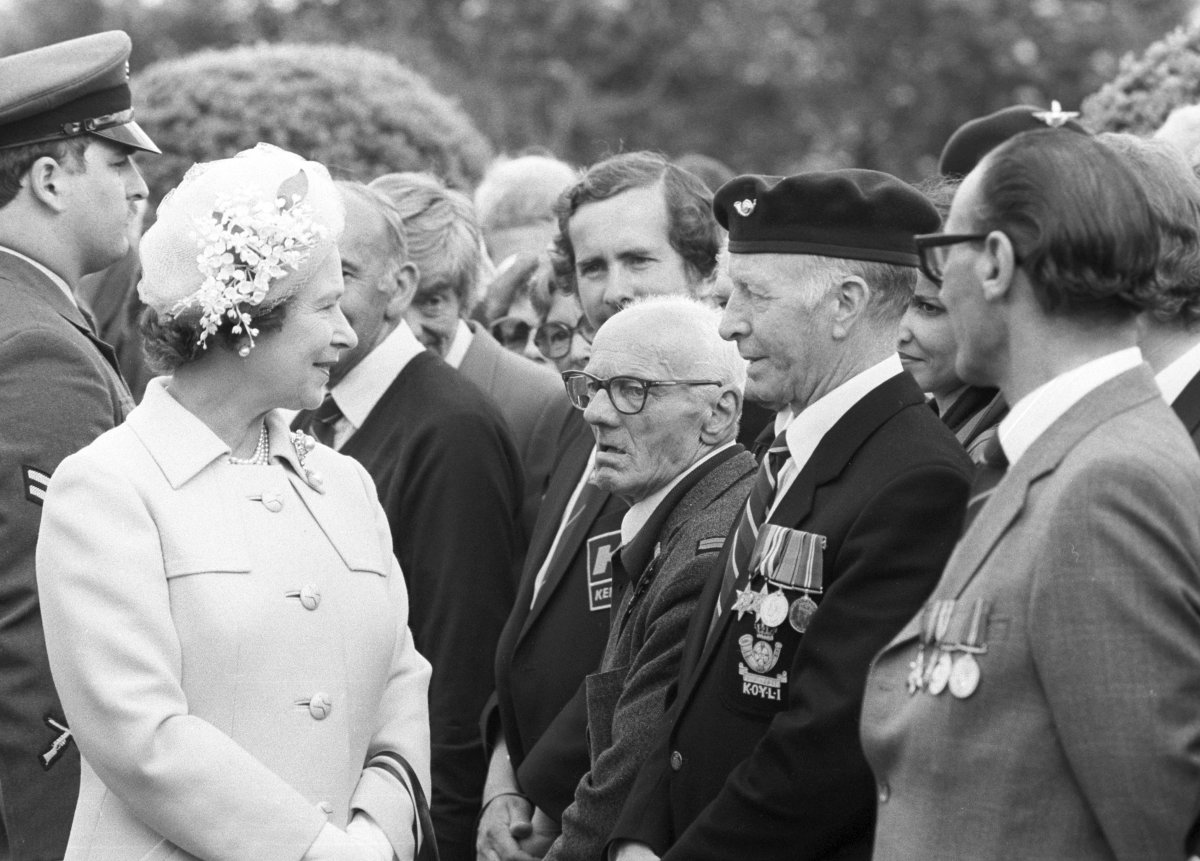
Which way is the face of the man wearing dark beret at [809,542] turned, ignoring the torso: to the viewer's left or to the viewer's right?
to the viewer's left

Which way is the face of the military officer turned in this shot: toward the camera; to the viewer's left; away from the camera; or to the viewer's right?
to the viewer's right

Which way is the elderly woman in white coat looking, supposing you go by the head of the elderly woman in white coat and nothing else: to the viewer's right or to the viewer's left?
to the viewer's right

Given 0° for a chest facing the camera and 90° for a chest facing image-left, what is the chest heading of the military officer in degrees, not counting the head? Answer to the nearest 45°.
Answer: approximately 270°

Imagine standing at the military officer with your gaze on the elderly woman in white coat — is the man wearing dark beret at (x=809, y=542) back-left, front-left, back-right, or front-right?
front-left

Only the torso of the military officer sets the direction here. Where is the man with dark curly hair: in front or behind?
in front

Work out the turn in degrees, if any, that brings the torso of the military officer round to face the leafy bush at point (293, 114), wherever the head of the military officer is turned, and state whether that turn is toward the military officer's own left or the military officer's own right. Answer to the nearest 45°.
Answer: approximately 90° to the military officer's own left

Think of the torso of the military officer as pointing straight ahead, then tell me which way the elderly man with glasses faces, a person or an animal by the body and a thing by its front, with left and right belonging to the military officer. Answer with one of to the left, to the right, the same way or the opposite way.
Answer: the opposite way

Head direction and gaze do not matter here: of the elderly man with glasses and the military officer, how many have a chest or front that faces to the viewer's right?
1

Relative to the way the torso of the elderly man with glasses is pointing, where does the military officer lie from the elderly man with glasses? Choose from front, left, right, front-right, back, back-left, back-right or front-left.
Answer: front-right

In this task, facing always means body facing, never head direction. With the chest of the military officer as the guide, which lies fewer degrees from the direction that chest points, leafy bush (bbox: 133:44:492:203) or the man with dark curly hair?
the man with dark curly hair

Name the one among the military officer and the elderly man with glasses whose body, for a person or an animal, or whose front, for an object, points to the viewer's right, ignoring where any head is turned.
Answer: the military officer

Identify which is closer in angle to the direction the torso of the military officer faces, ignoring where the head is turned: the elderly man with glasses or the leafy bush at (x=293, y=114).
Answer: the elderly man with glasses

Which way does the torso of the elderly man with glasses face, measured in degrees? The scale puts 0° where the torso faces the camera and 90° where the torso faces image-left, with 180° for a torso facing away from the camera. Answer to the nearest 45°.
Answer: approximately 45°

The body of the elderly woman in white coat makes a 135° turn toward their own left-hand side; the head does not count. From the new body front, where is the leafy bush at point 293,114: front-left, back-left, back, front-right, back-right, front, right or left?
front
